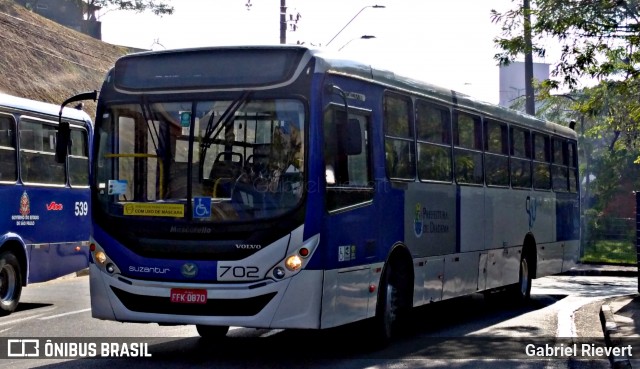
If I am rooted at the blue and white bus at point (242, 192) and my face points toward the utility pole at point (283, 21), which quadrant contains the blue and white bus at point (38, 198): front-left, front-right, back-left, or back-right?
front-left

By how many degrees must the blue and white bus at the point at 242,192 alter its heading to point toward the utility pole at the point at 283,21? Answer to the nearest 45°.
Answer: approximately 135° to its right

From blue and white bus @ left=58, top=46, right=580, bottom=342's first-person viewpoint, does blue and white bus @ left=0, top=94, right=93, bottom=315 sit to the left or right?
on its right

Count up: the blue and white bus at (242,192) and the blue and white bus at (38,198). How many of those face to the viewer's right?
0

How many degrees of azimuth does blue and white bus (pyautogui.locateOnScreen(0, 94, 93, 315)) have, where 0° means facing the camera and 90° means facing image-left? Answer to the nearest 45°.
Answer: approximately 45°

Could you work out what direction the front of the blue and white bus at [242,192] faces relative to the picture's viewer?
facing the viewer and to the left of the viewer

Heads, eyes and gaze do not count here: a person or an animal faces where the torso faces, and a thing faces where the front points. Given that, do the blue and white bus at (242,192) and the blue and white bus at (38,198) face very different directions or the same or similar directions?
same or similar directions
